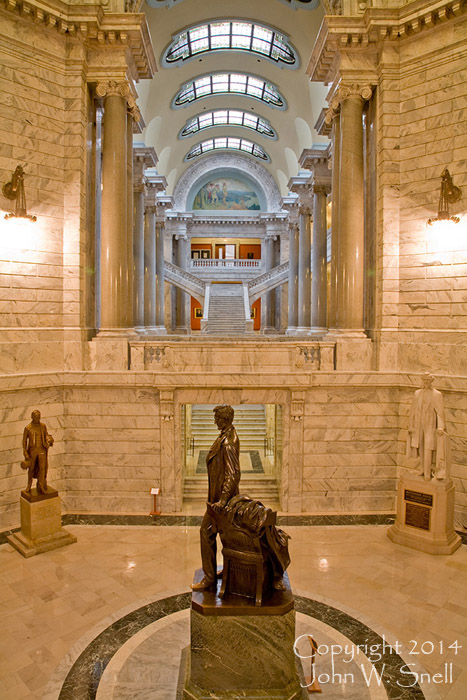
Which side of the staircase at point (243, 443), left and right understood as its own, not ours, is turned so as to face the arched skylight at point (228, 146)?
back

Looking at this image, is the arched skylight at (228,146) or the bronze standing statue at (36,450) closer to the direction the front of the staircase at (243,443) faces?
the bronze standing statue

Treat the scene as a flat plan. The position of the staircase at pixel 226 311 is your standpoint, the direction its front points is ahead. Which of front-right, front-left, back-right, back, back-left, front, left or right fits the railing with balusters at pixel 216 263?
back

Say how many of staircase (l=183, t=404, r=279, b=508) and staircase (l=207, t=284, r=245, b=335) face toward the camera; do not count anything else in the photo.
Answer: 2

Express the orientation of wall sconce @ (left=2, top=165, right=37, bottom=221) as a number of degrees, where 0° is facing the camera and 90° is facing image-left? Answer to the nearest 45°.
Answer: approximately 315°

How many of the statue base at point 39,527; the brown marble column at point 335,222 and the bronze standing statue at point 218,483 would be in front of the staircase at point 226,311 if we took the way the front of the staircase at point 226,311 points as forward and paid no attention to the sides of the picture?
3

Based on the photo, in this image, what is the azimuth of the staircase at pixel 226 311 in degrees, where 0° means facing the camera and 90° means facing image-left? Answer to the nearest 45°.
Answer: approximately 0°

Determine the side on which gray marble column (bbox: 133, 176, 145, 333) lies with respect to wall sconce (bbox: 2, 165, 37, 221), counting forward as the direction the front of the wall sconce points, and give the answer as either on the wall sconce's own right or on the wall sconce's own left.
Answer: on the wall sconce's own left

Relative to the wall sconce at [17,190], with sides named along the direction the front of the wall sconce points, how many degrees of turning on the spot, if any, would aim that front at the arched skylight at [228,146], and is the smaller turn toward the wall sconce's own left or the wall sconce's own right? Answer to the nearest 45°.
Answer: approximately 90° to the wall sconce's own left

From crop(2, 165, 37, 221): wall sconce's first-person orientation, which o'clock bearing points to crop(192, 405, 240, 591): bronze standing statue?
The bronze standing statue is roughly at 1 o'clock from the wall sconce.

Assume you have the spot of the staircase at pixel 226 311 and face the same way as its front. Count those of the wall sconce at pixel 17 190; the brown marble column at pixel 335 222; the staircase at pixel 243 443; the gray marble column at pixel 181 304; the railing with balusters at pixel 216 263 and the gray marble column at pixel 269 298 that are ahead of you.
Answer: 3

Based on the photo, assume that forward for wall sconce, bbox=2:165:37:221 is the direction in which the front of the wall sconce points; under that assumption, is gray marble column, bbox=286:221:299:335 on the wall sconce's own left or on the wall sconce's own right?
on the wall sconce's own left
